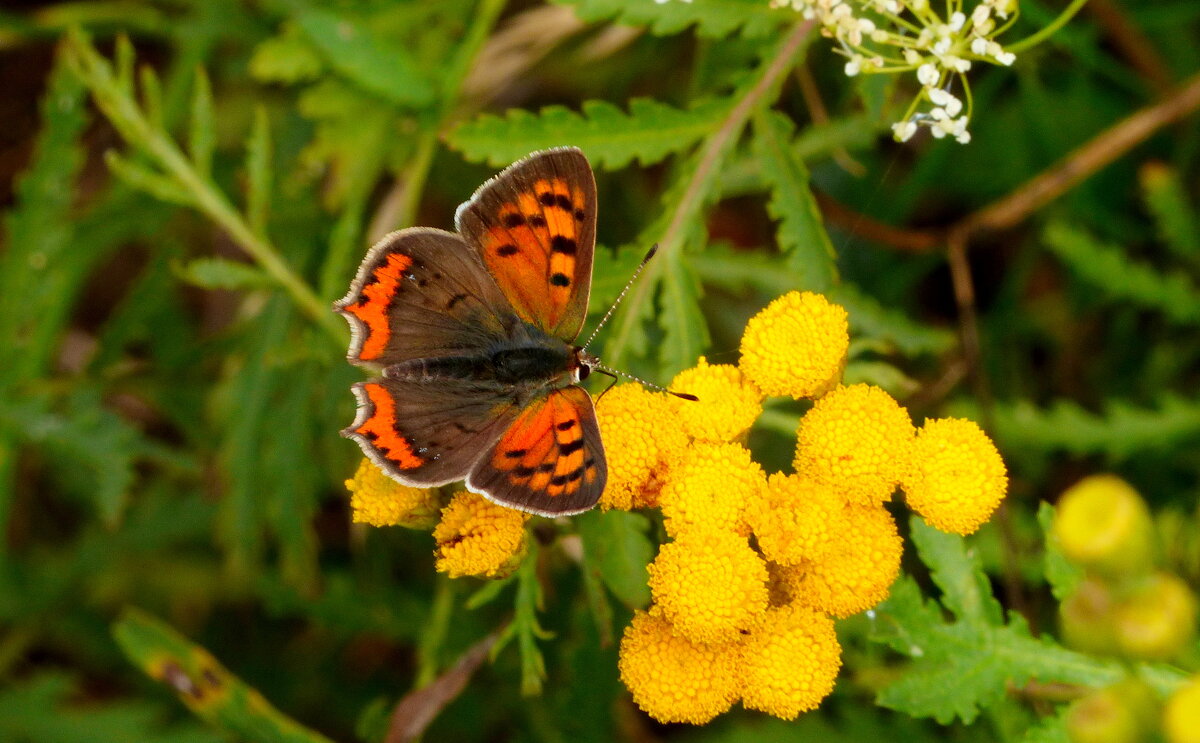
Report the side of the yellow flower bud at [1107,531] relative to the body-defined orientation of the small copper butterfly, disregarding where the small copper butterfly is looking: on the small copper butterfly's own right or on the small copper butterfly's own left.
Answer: on the small copper butterfly's own right

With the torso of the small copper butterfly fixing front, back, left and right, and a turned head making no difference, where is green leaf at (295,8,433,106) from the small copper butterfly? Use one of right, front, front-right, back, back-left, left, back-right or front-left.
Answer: left

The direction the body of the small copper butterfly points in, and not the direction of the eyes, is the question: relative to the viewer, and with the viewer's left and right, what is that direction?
facing to the right of the viewer

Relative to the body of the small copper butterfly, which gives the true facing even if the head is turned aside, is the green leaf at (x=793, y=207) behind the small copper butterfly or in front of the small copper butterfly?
in front

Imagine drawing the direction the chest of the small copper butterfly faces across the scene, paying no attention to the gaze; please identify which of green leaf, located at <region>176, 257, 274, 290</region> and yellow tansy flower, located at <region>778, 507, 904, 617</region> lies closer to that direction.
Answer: the yellow tansy flower

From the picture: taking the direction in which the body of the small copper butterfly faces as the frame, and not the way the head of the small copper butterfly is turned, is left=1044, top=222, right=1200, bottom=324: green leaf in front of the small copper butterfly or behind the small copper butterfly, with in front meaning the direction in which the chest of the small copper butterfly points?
in front
